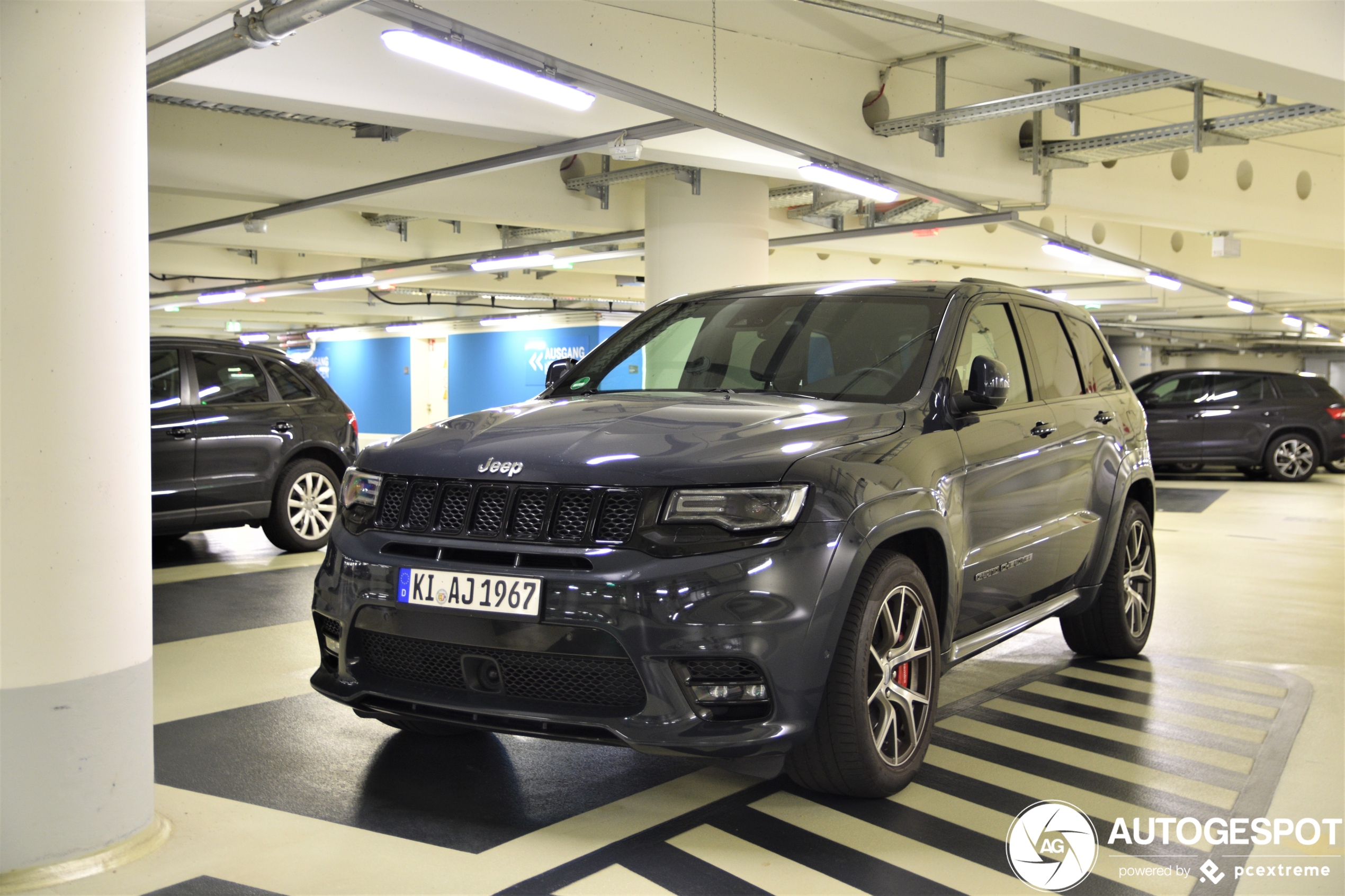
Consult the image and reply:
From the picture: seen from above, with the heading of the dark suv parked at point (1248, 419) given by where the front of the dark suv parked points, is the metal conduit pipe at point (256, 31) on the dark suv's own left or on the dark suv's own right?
on the dark suv's own left

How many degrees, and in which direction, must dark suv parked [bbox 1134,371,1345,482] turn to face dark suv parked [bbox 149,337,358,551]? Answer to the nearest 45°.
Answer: approximately 45° to its left

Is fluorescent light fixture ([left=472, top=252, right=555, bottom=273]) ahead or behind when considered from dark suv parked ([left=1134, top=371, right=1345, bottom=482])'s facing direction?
ahead

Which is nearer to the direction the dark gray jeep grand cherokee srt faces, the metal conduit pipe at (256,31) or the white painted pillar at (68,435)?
the white painted pillar

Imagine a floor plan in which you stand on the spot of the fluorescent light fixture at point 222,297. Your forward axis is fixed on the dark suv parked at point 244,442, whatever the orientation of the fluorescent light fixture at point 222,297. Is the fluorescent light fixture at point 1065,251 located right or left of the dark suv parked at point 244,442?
left

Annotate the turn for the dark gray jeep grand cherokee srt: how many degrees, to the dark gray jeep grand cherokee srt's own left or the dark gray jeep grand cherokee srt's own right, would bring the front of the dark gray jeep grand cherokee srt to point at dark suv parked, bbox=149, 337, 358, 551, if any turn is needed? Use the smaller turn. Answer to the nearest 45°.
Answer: approximately 90° to the dark gray jeep grand cherokee srt's own right

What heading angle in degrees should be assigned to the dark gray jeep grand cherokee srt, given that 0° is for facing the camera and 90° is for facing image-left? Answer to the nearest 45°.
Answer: approximately 45°

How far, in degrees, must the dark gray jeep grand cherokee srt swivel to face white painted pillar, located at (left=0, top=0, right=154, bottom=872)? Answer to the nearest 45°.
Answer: approximately 45° to its right

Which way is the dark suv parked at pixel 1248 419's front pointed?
to the viewer's left

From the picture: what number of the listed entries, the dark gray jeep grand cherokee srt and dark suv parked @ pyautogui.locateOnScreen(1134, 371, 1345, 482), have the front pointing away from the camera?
0
